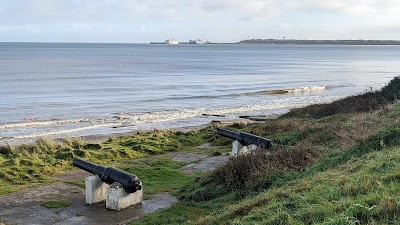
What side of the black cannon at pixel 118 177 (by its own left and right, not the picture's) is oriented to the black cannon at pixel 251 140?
right

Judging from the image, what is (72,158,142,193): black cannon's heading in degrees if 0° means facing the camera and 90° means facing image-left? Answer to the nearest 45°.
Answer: approximately 135°

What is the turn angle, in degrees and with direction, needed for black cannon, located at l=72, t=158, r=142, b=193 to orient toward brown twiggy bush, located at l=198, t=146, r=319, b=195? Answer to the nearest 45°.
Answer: approximately 135° to its right

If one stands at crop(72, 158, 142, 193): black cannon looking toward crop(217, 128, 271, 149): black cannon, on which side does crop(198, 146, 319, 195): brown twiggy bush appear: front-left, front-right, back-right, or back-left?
front-right
